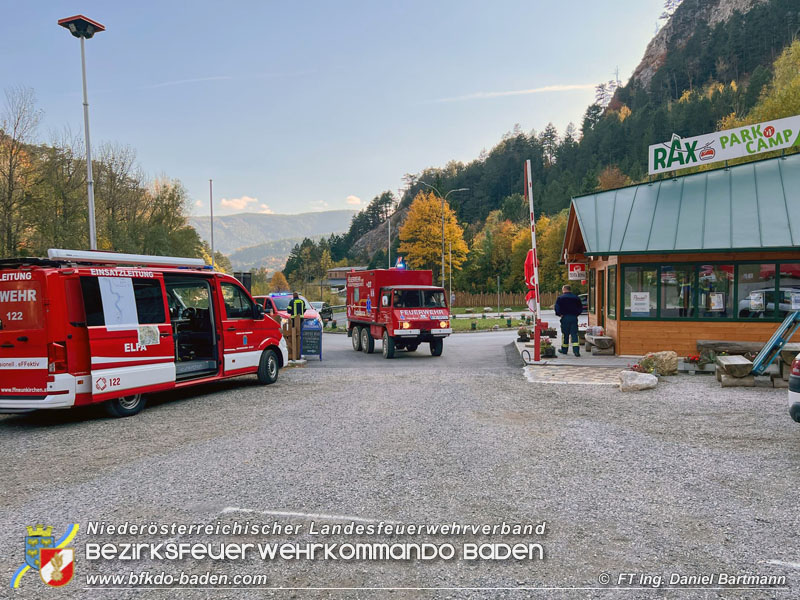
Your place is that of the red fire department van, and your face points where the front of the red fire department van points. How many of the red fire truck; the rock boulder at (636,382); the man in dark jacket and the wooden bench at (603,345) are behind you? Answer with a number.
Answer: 0

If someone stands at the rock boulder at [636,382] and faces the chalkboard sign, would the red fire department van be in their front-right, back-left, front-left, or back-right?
front-left

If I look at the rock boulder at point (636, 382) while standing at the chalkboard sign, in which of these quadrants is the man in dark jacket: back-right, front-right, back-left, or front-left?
front-left

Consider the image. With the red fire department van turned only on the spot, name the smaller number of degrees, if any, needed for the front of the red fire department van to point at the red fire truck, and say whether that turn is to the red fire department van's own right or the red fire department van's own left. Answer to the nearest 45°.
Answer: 0° — it already faces it

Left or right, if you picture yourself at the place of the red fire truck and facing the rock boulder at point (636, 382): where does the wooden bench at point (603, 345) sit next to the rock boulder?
left

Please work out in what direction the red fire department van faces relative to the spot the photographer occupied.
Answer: facing away from the viewer and to the right of the viewer

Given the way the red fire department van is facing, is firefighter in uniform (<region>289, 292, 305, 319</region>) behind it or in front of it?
in front

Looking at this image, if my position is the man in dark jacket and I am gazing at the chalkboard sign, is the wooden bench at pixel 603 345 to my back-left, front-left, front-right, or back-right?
back-right

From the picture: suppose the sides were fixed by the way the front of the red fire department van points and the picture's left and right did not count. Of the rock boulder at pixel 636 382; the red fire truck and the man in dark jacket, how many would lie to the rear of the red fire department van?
0

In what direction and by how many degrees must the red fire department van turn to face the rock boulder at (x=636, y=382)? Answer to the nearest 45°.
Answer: approximately 45° to its right

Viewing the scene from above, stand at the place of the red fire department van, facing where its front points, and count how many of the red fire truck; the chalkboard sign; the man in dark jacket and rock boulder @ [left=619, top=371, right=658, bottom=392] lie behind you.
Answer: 0

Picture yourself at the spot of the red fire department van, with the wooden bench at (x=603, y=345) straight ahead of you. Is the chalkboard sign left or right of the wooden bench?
left

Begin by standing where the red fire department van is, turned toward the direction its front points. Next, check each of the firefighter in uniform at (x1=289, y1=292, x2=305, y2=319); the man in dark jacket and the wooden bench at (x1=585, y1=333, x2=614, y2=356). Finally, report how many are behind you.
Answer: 0

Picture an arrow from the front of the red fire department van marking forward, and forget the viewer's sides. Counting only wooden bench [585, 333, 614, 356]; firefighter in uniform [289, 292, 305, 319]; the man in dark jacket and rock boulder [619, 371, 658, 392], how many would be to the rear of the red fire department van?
0
